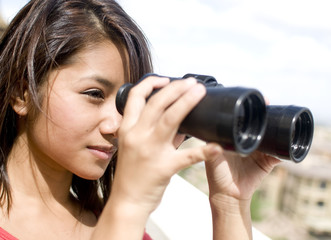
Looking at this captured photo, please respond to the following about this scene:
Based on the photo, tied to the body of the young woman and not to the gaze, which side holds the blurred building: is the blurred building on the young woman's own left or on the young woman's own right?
on the young woman's own left

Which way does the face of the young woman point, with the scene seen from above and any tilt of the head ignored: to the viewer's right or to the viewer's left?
to the viewer's right

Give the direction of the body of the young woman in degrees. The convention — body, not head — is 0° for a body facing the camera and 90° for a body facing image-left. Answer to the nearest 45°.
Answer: approximately 315°
